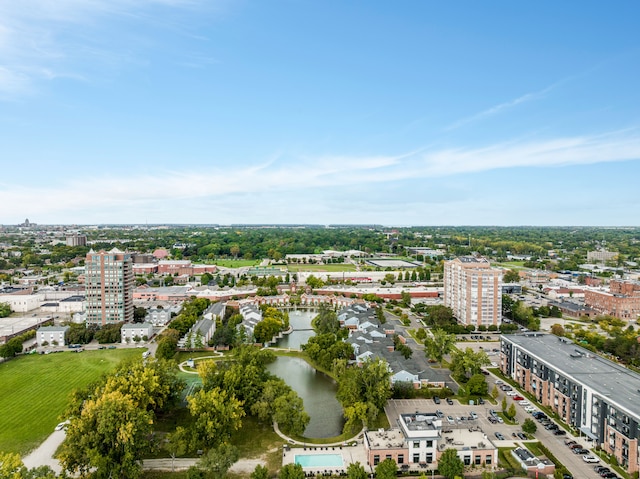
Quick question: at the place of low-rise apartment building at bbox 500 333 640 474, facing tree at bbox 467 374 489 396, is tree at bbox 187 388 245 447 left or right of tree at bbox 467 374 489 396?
left

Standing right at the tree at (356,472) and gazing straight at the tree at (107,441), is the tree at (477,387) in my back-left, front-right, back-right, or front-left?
back-right

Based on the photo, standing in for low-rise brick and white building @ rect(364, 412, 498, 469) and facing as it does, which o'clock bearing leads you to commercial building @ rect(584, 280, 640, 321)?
The commercial building is roughly at 7 o'clock from the low-rise brick and white building.

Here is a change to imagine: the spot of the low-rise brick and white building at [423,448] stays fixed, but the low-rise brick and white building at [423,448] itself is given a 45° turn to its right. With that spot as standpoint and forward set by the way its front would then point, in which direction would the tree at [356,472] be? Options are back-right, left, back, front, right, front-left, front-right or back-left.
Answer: front

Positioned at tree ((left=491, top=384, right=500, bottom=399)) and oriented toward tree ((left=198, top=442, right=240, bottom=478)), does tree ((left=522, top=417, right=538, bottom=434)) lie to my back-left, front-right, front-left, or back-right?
front-left

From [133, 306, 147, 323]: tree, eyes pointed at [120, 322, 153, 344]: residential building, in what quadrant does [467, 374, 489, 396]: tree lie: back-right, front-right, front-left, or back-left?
front-left

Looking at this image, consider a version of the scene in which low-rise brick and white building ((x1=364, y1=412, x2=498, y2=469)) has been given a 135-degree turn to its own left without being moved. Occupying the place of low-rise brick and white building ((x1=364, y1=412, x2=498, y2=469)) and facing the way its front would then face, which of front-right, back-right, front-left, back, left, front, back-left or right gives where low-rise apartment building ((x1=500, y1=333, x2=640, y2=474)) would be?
front

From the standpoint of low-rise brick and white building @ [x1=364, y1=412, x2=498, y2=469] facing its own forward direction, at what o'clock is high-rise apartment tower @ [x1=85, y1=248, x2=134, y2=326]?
The high-rise apartment tower is roughly at 4 o'clock from the low-rise brick and white building.

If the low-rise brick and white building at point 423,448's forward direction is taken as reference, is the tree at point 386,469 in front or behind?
in front

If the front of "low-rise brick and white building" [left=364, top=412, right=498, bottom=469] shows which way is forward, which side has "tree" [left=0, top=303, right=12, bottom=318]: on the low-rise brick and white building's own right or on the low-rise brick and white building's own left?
on the low-rise brick and white building's own right

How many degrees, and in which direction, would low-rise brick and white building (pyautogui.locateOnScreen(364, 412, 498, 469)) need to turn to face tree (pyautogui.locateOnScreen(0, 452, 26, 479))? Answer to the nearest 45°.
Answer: approximately 45° to its right

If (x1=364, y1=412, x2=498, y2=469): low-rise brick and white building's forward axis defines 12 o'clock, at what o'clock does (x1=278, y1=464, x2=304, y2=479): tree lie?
The tree is roughly at 2 o'clock from the low-rise brick and white building.

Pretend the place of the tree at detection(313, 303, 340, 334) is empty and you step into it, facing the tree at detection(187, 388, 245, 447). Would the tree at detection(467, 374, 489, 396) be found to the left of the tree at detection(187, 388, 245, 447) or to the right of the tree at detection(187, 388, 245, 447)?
left

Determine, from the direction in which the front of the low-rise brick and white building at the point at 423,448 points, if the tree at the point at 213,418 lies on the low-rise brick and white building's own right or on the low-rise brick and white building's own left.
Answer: on the low-rise brick and white building's own right

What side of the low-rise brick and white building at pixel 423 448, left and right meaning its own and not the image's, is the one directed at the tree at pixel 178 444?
right

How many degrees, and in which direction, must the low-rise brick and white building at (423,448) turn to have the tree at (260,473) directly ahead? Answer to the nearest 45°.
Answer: approximately 45° to its right

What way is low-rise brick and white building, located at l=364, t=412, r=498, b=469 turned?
toward the camera

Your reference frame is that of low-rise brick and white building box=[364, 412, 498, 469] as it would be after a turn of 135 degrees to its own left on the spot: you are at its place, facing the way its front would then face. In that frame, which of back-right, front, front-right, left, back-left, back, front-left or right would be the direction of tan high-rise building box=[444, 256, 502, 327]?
front-left

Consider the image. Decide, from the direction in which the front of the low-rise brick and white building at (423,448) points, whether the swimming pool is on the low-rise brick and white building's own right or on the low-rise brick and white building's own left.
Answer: on the low-rise brick and white building's own right
